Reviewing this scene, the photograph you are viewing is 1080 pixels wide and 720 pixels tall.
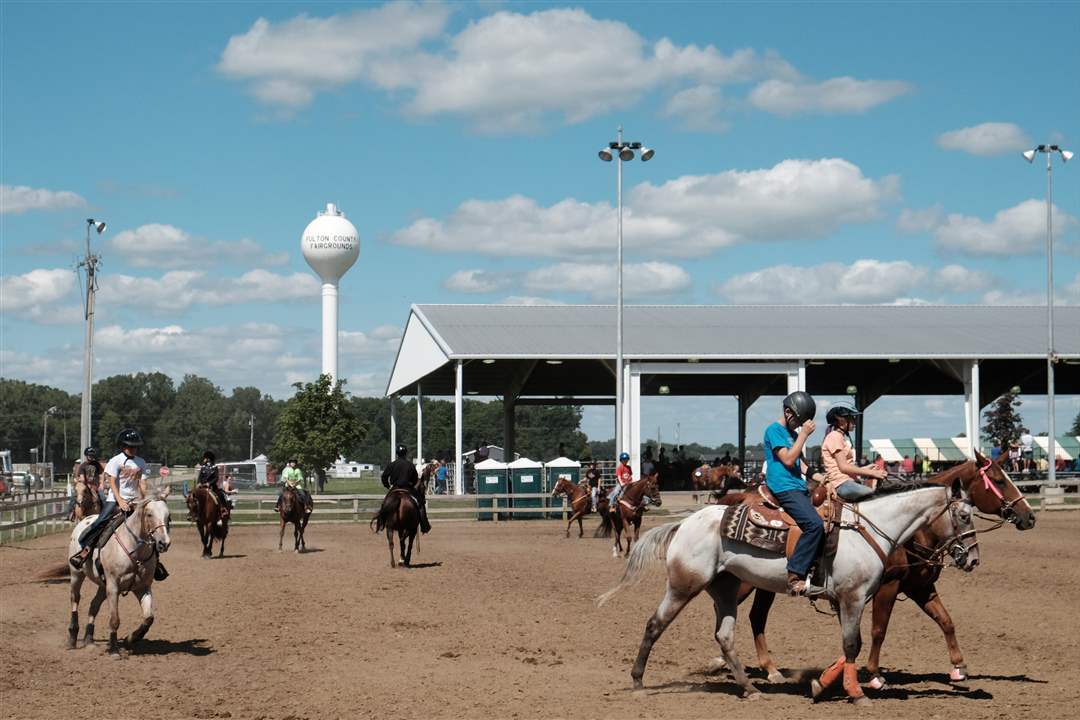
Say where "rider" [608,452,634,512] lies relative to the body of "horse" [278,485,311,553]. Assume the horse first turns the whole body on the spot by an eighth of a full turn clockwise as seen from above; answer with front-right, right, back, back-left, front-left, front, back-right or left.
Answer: back-left

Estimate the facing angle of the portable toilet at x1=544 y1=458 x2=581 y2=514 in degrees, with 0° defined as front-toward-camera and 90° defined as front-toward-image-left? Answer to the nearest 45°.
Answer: approximately 0°

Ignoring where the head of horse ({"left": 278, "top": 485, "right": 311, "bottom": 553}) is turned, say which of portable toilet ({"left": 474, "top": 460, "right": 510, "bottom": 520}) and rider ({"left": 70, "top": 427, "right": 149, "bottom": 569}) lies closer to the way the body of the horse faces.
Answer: the rider

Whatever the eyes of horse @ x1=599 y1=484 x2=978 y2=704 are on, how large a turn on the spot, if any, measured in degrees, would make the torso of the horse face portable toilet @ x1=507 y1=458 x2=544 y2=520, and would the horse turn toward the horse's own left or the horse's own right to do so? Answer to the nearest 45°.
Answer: approximately 90° to the horse's own left

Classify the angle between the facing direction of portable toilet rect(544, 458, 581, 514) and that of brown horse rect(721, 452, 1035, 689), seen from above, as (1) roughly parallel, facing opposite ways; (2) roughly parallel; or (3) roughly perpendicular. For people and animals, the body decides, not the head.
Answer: roughly perpendicular

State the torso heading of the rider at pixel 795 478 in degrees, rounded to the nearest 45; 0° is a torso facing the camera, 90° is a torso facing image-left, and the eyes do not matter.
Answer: approximately 270°

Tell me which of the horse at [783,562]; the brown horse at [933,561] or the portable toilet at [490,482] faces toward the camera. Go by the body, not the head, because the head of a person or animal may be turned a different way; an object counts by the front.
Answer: the portable toilet

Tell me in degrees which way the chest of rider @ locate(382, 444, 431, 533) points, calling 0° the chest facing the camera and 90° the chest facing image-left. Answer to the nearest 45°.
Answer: approximately 225°

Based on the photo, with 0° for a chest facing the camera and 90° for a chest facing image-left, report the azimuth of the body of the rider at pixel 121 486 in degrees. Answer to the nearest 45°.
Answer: approximately 315°

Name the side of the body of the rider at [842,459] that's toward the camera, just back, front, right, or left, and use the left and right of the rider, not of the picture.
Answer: right

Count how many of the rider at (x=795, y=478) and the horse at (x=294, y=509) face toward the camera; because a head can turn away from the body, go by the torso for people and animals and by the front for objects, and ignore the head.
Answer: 1

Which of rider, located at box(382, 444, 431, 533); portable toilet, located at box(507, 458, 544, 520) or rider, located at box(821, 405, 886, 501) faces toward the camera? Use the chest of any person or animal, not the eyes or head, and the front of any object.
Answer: the portable toilet
